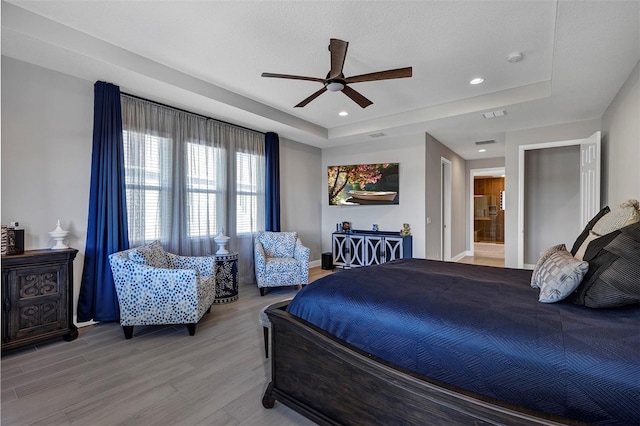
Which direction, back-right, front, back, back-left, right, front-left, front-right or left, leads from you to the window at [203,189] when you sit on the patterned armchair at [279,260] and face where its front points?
back-right

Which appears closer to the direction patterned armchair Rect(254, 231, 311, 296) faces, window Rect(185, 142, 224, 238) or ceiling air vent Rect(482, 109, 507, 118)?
the ceiling air vent

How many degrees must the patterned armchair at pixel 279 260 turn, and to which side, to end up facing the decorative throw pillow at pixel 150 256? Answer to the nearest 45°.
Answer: approximately 90° to its right

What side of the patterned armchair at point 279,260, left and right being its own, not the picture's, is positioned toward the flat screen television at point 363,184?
left

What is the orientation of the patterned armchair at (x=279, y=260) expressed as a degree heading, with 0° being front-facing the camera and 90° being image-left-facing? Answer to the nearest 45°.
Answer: approximately 315°

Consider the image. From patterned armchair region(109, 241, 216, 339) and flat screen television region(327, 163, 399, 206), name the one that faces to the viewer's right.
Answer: the patterned armchair

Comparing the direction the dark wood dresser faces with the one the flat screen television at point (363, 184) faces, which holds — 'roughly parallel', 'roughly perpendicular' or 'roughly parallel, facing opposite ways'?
roughly perpendicular

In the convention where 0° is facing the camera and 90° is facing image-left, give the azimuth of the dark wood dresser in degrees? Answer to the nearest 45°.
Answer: approximately 315°
